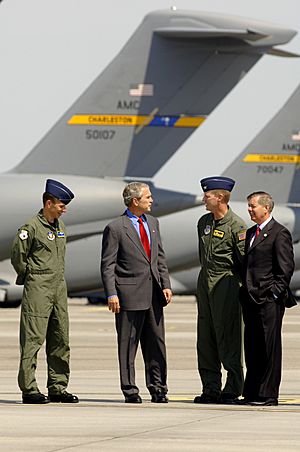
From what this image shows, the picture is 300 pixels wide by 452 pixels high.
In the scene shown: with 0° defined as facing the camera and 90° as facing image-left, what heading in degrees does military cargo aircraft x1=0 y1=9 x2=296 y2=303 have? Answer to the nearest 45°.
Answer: approximately 90°

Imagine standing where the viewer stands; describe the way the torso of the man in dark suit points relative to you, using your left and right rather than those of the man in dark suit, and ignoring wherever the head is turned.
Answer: facing the viewer and to the left of the viewer

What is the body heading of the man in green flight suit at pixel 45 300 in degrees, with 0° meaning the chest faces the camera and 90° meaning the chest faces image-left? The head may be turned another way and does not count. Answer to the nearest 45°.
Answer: approximately 315°

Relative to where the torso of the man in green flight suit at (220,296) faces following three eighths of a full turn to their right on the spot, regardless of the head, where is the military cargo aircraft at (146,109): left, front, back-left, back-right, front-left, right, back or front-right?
front

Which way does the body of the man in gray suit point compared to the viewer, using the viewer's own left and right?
facing the viewer and to the right of the viewer

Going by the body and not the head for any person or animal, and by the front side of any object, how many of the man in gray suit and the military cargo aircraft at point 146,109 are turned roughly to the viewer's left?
1

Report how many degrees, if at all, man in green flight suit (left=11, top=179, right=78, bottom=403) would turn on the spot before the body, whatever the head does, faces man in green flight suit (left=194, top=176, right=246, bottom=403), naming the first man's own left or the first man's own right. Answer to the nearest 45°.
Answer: approximately 45° to the first man's own left

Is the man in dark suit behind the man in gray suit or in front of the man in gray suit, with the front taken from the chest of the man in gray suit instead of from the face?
in front

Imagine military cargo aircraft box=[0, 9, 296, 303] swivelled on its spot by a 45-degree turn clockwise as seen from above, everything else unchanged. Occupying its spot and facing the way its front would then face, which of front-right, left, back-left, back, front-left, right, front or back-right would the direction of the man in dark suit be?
back-left

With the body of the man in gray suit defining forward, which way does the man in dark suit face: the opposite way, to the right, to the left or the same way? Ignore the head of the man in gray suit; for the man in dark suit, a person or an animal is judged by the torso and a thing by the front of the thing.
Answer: to the right

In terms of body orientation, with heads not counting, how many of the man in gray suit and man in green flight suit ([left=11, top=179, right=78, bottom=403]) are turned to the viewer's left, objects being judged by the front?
0

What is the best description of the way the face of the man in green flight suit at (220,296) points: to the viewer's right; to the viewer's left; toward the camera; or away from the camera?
to the viewer's left

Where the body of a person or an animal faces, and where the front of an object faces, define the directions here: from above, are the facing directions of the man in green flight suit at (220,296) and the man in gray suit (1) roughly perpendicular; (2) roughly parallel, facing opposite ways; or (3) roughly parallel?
roughly perpendicular

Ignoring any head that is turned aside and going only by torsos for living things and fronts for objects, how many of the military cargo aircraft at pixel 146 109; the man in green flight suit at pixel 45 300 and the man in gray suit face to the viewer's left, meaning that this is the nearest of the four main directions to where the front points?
1

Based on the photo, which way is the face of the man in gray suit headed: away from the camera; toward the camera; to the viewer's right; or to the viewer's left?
to the viewer's right

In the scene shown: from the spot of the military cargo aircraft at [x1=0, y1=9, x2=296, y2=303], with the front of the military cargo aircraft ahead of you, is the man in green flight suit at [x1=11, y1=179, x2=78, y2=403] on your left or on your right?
on your left
